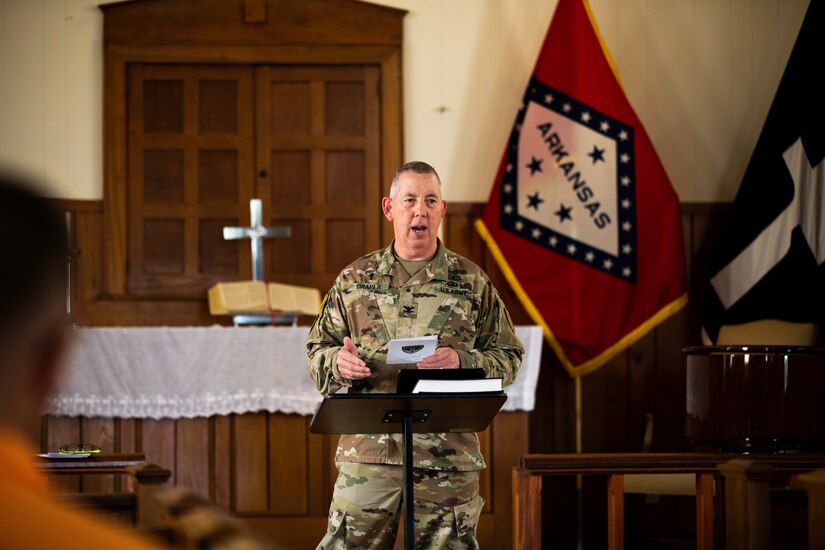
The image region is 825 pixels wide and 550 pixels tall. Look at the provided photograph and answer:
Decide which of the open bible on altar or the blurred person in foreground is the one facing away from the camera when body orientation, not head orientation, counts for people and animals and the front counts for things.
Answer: the blurred person in foreground

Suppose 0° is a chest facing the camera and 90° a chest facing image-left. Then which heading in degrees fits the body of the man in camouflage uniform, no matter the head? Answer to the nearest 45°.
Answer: approximately 0°

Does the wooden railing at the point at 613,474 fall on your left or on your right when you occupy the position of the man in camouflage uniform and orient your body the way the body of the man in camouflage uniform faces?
on your left

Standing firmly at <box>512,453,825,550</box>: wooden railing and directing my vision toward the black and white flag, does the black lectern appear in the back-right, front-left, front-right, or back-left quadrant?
back-left

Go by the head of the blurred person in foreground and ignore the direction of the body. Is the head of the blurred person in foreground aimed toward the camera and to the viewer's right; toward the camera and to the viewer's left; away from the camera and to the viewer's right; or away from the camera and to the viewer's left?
away from the camera and to the viewer's right

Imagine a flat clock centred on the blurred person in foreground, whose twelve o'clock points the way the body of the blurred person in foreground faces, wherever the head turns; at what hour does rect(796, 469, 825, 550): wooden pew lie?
The wooden pew is roughly at 2 o'clock from the blurred person in foreground.

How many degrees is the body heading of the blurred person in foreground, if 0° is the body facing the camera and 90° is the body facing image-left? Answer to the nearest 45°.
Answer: approximately 180°

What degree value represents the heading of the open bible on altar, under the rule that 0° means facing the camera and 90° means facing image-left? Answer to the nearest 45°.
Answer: approximately 0°
